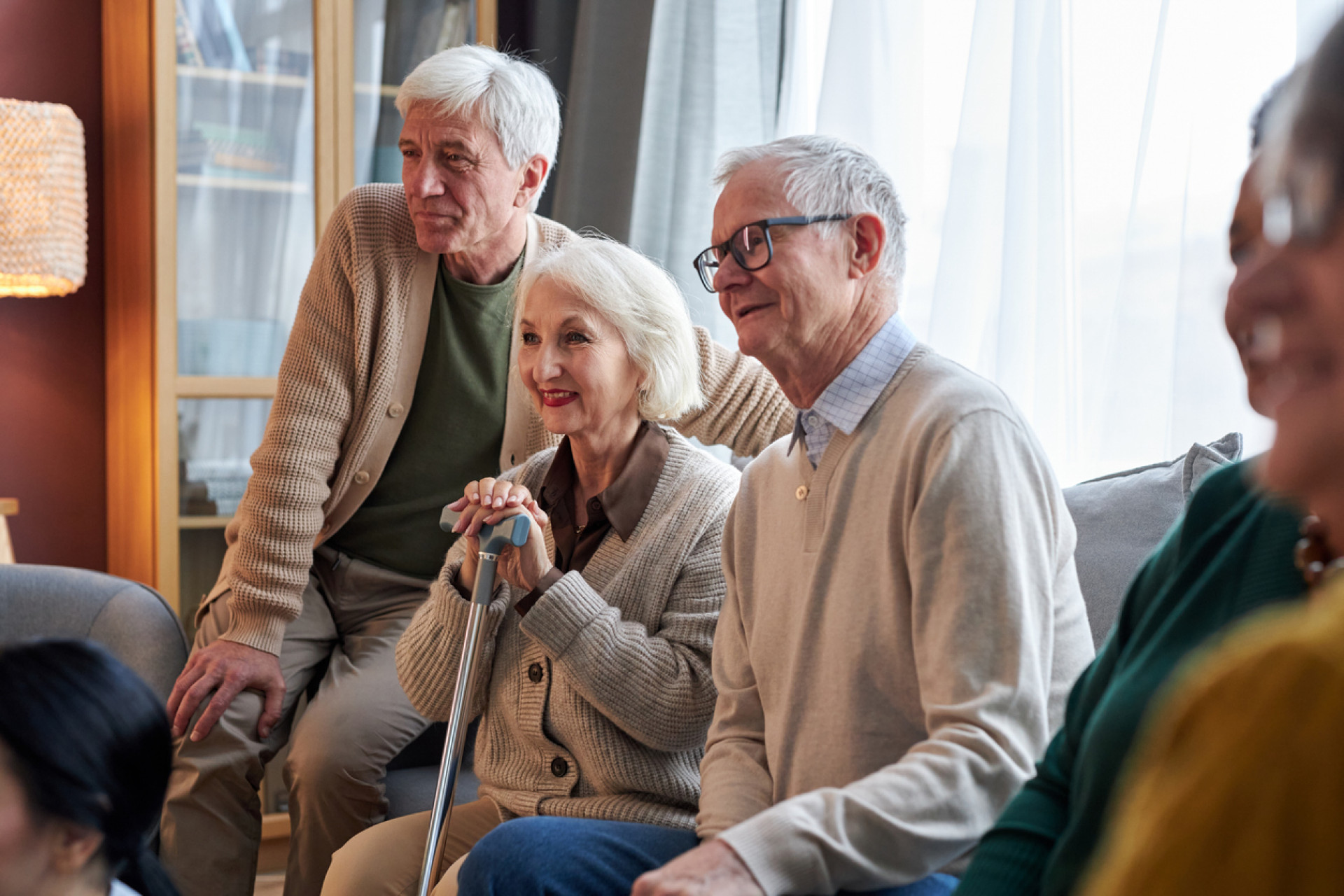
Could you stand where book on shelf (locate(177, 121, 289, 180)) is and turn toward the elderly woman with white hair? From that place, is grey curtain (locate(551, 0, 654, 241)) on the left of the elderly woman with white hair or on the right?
left

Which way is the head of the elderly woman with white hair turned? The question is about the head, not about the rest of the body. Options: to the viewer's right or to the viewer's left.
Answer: to the viewer's left

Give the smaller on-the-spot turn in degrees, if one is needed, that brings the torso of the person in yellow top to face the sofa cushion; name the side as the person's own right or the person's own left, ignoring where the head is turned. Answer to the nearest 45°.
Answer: approximately 90° to the person's own right

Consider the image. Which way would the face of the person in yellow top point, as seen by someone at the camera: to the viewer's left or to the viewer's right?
to the viewer's left

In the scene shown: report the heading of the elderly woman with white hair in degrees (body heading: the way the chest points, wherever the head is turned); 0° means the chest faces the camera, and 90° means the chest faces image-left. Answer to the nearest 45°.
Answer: approximately 45°

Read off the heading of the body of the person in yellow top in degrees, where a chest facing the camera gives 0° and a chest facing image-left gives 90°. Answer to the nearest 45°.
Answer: approximately 90°

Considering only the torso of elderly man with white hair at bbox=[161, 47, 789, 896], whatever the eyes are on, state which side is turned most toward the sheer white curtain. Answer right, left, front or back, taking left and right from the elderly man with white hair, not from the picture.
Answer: left
